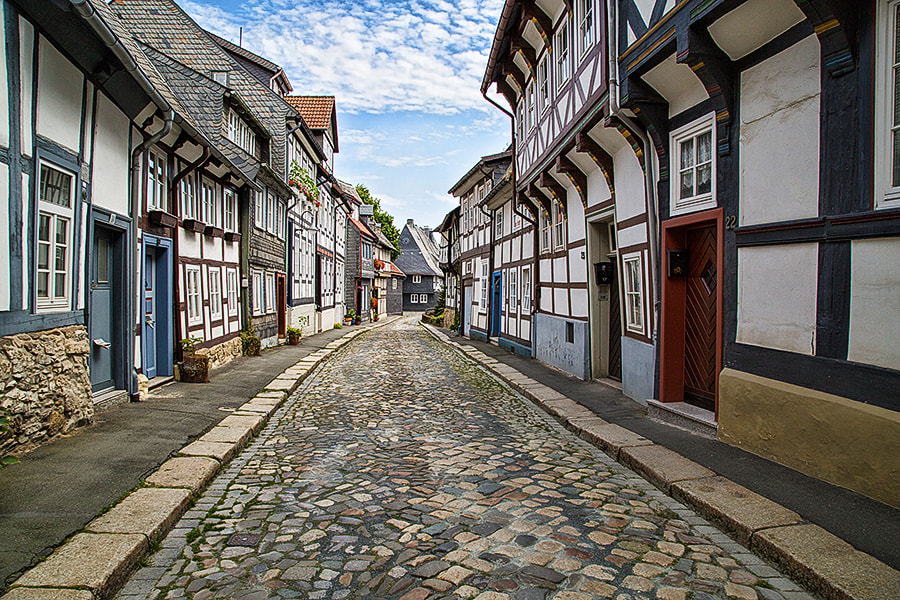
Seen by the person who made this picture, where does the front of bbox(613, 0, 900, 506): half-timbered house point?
facing the viewer and to the left of the viewer

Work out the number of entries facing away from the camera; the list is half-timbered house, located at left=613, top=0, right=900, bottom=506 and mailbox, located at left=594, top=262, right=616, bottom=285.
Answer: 0

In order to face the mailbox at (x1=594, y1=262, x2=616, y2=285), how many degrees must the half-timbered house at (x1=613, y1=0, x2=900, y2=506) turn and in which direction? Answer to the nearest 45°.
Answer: approximately 90° to its right

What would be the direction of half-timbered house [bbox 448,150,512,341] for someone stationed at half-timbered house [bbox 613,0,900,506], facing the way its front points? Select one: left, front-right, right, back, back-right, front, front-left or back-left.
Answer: right

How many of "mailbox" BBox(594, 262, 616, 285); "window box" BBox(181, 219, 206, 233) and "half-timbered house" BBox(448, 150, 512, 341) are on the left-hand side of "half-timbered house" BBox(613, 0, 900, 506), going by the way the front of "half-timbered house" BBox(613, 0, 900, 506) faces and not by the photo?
0

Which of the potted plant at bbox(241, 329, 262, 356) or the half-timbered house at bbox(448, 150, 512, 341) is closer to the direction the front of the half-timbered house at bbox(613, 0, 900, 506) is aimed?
the potted plant

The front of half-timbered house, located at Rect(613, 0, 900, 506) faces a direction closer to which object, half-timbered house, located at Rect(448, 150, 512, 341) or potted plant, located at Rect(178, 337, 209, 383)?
the potted plant
